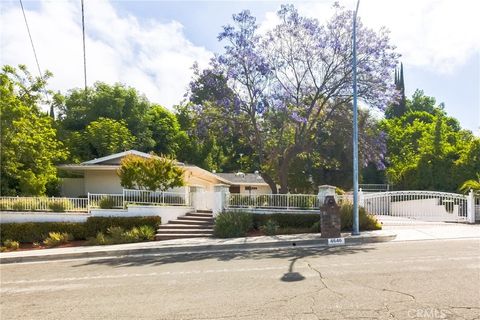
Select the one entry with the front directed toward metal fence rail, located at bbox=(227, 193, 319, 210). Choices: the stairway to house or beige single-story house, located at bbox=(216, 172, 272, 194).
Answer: the beige single-story house

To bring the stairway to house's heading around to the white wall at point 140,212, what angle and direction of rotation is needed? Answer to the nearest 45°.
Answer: approximately 90° to its right

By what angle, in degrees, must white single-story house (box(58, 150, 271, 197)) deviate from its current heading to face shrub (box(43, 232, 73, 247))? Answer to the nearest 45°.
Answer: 0° — it already faces it

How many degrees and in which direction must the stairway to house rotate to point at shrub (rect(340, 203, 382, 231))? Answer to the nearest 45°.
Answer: approximately 90° to its left

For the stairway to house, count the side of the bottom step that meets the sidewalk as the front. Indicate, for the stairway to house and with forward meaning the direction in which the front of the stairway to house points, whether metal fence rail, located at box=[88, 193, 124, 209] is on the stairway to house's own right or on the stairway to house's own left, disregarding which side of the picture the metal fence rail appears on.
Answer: on the stairway to house's own right

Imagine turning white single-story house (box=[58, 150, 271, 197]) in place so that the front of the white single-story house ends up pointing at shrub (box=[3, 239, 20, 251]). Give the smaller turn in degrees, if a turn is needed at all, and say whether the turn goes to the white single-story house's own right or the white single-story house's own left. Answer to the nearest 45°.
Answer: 0° — it already faces it

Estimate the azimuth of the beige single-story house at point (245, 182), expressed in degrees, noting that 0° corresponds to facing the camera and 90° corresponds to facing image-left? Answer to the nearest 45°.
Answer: approximately 0°
